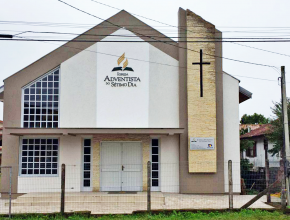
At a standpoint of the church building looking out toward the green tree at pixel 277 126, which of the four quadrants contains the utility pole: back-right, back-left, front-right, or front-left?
front-right

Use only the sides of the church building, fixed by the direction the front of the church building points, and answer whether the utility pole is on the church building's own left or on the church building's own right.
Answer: on the church building's own left

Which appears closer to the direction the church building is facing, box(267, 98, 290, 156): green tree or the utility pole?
the utility pole

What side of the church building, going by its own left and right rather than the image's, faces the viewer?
front

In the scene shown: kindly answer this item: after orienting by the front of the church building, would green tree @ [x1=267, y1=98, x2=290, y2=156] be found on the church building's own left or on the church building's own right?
on the church building's own left

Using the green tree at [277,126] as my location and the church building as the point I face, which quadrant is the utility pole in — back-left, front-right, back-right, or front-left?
front-left
